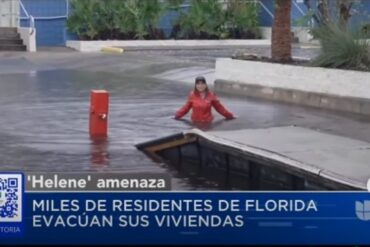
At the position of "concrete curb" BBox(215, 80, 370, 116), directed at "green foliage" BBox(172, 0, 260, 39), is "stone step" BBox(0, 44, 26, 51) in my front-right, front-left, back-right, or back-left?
front-left

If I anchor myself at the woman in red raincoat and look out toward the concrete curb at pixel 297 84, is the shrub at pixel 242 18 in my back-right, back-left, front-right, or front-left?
front-left

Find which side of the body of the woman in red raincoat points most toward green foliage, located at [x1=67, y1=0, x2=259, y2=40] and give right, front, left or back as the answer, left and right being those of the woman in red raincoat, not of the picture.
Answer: back

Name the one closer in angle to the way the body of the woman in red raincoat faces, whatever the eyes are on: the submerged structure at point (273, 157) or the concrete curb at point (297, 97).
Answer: the submerged structure

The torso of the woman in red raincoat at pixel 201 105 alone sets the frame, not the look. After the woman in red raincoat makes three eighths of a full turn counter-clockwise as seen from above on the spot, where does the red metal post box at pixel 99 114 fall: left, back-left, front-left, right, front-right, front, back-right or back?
back

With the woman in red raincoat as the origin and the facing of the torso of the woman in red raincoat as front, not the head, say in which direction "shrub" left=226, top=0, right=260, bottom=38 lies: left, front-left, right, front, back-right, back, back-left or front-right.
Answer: back

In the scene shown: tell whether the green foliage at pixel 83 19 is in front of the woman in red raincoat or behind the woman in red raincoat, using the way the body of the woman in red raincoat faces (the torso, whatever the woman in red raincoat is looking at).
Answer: behind

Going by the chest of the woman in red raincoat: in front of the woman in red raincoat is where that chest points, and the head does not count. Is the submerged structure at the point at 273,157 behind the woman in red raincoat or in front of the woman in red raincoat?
in front

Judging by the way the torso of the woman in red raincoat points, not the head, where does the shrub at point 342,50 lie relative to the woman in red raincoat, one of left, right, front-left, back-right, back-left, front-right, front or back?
back-left

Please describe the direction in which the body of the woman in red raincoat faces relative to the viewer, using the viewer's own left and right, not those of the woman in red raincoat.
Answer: facing the viewer

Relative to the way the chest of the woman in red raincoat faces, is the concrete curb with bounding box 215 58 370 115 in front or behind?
behind
